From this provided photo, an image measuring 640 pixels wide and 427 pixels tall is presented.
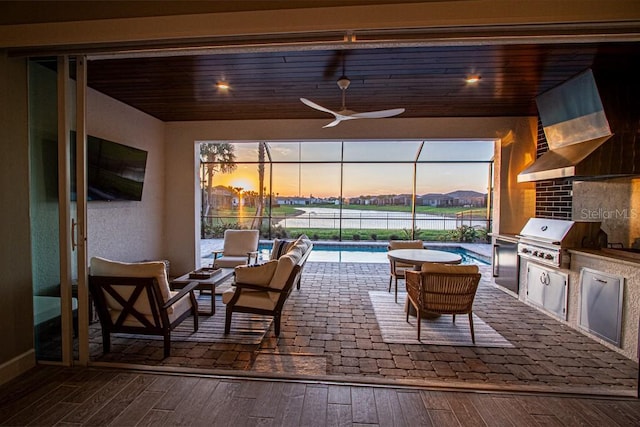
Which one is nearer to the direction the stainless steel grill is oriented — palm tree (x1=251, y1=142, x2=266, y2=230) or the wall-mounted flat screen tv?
the wall-mounted flat screen tv

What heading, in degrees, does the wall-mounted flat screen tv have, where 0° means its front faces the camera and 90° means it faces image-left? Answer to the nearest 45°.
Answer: approximately 315°

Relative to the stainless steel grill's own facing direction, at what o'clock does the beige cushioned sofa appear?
The beige cushioned sofa is roughly at 12 o'clock from the stainless steel grill.

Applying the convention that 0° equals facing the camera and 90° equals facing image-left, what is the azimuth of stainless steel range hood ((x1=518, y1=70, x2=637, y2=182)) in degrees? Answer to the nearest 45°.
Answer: approximately 45°

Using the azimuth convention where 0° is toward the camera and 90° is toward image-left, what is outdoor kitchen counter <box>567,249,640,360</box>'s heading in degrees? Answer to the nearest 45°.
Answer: approximately 45°

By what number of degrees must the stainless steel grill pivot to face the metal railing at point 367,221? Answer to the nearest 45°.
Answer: approximately 90° to its right

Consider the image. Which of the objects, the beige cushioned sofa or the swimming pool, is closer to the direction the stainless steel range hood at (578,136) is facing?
the beige cushioned sofa

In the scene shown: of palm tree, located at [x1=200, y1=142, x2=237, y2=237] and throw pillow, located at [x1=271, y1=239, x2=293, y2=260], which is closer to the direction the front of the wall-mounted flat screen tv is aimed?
the throw pillow

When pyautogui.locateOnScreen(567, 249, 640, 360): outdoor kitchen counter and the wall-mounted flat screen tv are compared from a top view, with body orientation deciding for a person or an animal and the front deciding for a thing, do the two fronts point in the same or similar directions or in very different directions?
very different directions
